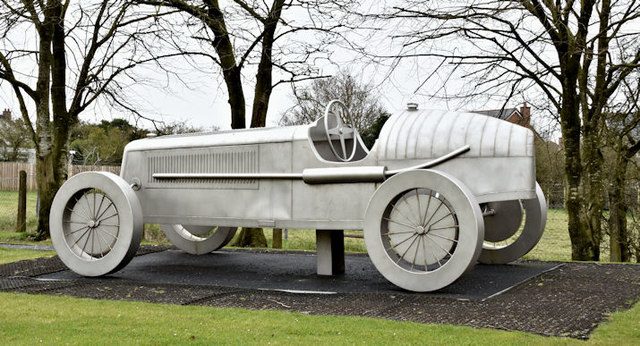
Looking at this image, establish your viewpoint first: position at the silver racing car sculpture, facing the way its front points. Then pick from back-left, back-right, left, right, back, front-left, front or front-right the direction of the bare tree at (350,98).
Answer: front-right

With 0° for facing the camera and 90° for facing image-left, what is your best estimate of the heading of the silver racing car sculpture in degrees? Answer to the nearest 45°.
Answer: approximately 135°

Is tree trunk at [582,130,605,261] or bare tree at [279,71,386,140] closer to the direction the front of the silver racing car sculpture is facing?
the bare tree

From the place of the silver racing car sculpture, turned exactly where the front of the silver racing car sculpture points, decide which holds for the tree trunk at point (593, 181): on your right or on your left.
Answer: on your right

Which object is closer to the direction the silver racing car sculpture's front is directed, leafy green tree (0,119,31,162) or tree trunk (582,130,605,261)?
the leafy green tree

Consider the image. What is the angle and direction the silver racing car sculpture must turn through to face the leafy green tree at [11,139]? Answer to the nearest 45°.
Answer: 0° — it already faces it

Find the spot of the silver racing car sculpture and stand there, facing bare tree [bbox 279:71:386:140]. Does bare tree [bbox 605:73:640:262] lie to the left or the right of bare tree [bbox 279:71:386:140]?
right
